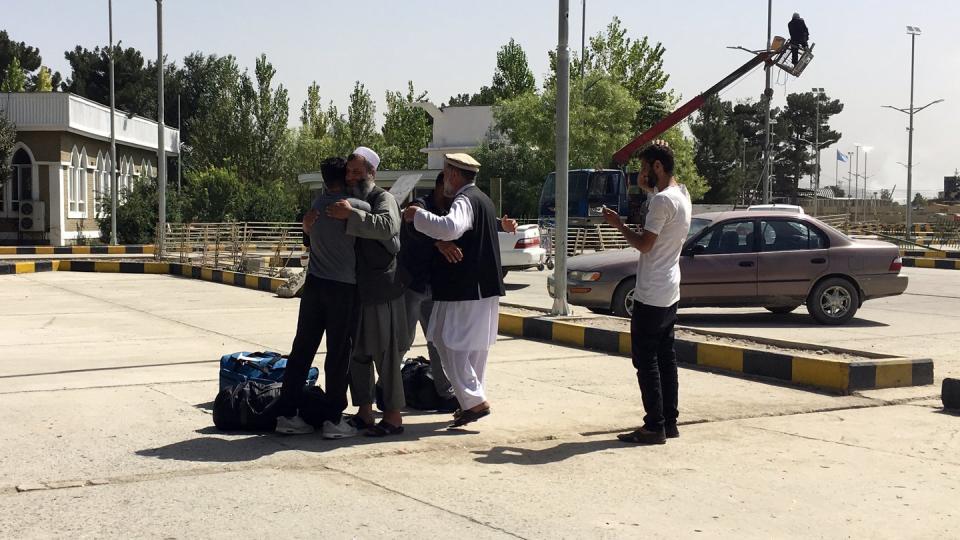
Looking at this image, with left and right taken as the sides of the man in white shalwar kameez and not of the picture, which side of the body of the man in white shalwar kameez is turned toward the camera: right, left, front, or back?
left

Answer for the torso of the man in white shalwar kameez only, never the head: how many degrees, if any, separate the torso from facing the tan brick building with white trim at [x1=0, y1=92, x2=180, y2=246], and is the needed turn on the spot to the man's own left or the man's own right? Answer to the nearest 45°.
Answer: approximately 45° to the man's own right

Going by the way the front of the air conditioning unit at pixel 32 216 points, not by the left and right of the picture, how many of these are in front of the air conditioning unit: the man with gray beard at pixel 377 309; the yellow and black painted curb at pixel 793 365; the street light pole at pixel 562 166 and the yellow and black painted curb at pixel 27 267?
4

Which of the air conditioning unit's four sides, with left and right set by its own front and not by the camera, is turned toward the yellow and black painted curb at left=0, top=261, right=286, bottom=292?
front

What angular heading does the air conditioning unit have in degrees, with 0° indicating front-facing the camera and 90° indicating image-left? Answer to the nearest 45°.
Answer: approximately 0°

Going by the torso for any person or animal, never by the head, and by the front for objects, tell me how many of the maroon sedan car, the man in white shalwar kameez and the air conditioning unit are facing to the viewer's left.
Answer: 2

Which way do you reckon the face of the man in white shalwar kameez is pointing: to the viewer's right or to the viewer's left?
to the viewer's left

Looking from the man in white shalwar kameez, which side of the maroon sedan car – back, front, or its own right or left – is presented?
left

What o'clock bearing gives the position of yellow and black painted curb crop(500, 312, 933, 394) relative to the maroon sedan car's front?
The yellow and black painted curb is roughly at 9 o'clock from the maroon sedan car.

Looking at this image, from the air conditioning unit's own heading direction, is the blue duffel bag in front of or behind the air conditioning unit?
in front

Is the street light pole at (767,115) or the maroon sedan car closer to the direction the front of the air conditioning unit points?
the maroon sedan car

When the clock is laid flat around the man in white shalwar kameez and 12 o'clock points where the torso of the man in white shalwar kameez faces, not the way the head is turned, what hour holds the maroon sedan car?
The maroon sedan car is roughly at 4 o'clock from the man in white shalwar kameez.

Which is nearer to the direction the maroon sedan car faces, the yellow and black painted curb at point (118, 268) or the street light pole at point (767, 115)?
the yellow and black painted curb

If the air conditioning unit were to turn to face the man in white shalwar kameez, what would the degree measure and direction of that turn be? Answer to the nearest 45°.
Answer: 0° — it already faces them

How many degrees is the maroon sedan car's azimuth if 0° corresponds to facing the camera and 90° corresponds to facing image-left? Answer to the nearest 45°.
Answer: approximately 90°

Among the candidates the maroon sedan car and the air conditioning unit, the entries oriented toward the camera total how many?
1

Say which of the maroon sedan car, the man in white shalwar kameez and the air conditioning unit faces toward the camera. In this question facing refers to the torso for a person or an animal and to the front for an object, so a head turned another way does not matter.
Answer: the air conditioning unit
